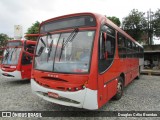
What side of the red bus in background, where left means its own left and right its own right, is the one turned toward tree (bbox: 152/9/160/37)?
back

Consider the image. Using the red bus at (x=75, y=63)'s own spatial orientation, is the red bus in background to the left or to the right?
on its right

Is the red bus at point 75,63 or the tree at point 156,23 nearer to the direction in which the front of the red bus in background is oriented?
the red bus

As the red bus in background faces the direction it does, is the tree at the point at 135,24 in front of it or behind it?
behind

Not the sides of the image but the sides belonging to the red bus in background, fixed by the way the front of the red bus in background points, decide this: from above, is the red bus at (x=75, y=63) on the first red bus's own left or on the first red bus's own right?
on the first red bus's own left

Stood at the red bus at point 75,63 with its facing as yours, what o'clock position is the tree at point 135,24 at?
The tree is roughly at 5 o'clock from the red bus.

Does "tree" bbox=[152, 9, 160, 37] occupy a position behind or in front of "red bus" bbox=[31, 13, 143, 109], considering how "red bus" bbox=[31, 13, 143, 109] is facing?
behind

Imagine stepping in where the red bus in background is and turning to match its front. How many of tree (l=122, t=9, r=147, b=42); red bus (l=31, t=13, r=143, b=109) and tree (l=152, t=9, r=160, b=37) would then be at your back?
2

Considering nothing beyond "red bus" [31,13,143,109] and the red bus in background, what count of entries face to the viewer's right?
0

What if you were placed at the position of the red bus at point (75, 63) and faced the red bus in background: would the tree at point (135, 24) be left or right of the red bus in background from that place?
right
